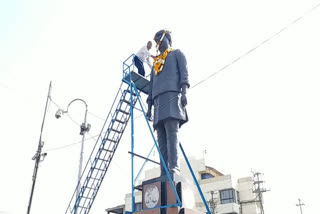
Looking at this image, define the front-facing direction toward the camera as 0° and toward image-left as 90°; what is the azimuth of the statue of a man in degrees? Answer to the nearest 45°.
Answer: approximately 45°
